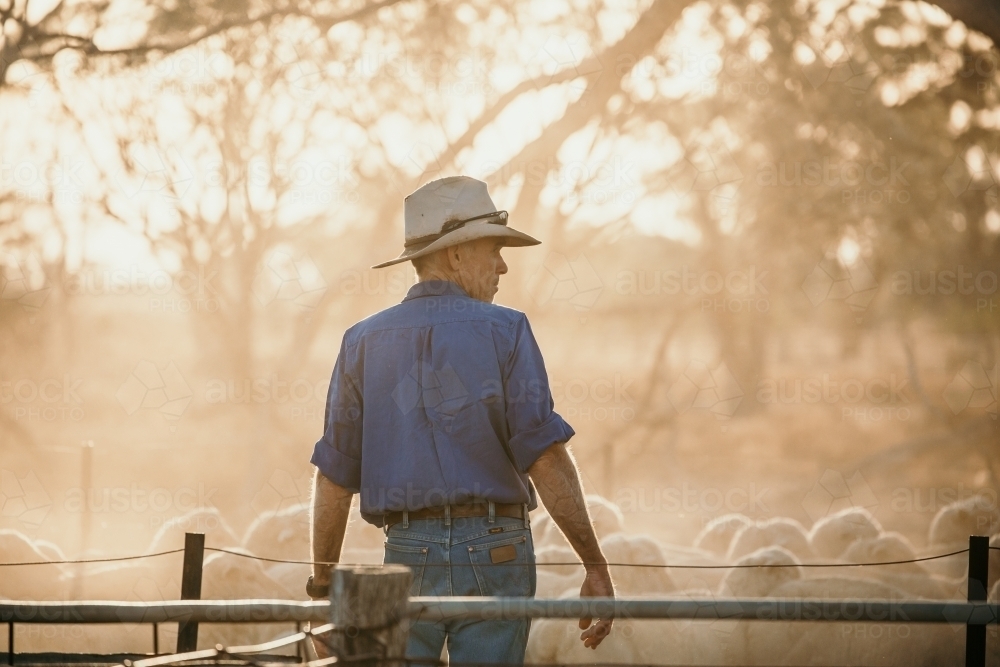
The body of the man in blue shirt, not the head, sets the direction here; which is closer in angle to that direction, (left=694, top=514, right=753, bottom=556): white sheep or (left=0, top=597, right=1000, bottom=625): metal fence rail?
the white sheep

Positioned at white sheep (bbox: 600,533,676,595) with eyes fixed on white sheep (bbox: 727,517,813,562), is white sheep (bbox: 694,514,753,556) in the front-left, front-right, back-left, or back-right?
front-left

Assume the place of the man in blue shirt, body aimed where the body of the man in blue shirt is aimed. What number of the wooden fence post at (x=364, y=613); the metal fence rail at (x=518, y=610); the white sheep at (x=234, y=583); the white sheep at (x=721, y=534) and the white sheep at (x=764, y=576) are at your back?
2

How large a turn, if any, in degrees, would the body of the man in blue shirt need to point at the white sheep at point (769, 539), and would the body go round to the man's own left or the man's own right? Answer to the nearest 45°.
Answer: approximately 45° to the man's own right

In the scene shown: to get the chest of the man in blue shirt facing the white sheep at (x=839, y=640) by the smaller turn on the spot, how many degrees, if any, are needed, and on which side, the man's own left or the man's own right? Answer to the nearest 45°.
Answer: approximately 45° to the man's own right

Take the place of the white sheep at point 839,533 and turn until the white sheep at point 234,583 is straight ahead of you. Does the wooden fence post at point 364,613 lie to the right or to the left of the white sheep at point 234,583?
left

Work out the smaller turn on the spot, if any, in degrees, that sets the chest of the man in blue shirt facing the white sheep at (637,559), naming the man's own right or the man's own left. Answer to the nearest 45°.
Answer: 0° — they already face it

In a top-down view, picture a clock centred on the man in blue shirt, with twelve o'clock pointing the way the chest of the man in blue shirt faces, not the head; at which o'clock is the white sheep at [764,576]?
The white sheep is roughly at 1 o'clock from the man in blue shirt.

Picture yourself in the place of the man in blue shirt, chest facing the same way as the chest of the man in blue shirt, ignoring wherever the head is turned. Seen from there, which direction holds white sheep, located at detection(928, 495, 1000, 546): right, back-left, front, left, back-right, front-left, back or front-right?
front-right

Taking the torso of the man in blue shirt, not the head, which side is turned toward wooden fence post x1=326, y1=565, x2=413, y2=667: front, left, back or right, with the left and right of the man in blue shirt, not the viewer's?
back

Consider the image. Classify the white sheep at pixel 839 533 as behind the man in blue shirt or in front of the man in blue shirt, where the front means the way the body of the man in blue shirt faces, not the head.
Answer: in front

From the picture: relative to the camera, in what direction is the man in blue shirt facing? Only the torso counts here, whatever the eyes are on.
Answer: away from the camera

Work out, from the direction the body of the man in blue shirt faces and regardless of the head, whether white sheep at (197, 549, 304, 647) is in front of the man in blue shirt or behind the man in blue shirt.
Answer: in front

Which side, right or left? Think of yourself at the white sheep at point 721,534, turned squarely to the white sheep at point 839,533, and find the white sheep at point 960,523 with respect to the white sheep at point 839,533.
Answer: left

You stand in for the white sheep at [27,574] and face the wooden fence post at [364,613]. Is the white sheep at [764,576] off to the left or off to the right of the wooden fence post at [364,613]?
left
